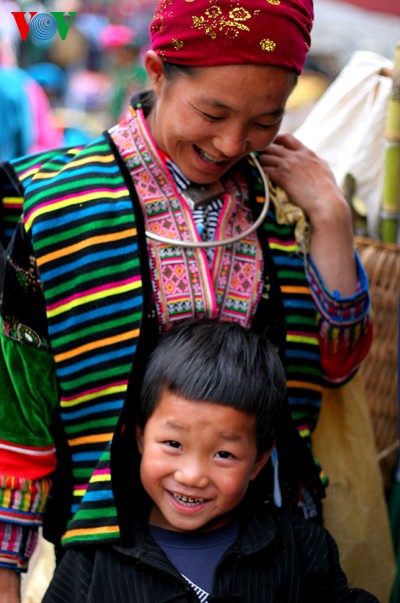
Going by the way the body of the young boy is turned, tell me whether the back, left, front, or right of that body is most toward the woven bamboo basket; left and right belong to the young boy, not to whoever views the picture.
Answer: back

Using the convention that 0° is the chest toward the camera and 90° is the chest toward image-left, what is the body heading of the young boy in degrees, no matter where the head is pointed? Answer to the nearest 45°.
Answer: approximately 0°

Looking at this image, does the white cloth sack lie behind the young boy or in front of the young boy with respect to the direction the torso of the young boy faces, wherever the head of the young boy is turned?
behind

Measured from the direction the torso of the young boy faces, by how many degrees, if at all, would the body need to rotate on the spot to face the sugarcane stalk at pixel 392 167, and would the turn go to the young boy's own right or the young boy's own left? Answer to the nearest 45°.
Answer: approximately 180°
